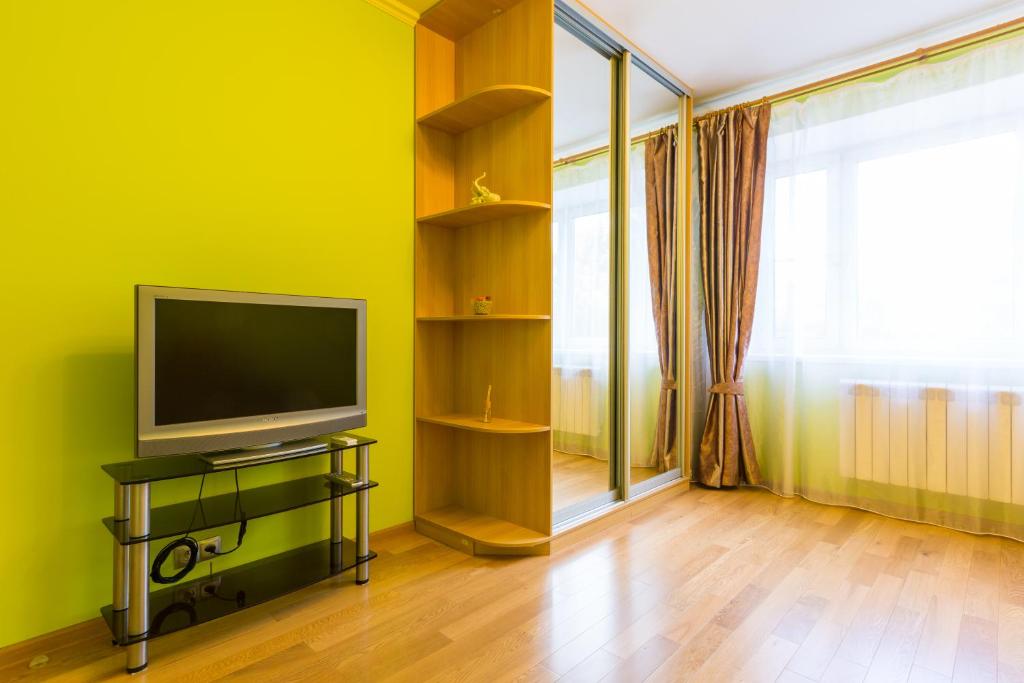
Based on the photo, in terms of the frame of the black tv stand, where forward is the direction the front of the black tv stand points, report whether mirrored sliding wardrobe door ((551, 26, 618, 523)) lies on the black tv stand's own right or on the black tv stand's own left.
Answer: on the black tv stand's own left

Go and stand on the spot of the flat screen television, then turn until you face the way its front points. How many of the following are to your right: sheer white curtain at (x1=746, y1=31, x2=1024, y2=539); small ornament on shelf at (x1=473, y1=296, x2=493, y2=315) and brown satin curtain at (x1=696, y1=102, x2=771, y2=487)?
0

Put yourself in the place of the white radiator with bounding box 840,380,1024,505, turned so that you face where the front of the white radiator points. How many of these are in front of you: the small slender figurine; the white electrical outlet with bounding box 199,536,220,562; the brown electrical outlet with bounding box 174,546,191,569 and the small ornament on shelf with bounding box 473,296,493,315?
4

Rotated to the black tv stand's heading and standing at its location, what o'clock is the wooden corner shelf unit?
The wooden corner shelf unit is roughly at 10 o'clock from the black tv stand.

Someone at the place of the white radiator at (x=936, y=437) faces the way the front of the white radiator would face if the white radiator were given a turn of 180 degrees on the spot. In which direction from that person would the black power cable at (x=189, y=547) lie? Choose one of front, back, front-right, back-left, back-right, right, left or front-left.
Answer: back

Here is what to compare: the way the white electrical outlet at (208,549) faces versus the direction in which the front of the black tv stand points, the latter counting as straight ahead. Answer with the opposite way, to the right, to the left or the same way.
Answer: the same way

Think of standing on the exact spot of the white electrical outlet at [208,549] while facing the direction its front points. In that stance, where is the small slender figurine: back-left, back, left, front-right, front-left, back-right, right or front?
front-left

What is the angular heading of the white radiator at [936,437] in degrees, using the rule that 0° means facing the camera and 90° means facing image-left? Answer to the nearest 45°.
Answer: approximately 45°

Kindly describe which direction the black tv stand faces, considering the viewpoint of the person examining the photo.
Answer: facing the viewer and to the right of the viewer

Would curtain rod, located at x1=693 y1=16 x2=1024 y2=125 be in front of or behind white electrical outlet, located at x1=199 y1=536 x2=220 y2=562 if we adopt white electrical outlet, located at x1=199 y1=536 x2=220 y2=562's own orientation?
in front

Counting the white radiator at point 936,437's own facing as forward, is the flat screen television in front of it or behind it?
in front

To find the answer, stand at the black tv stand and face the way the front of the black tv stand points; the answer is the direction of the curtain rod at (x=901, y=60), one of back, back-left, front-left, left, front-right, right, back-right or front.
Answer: front-left

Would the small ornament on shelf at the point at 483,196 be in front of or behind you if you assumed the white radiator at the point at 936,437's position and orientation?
in front
